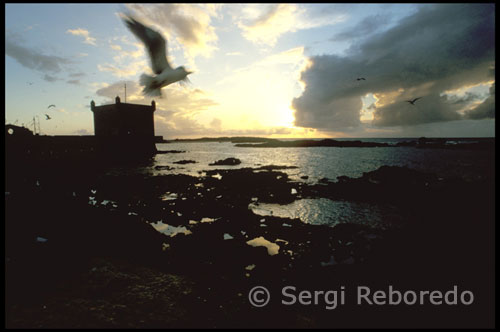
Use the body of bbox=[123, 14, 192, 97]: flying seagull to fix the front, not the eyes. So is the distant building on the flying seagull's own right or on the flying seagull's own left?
on the flying seagull's own left

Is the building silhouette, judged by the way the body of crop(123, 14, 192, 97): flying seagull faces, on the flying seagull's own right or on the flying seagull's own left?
on the flying seagull's own left

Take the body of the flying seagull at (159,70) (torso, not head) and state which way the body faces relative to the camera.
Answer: to the viewer's right
